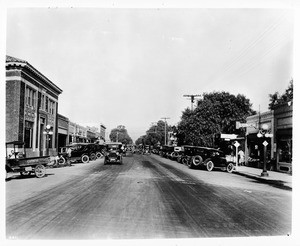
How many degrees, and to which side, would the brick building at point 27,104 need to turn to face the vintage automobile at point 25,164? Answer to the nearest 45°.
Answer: approximately 45° to its right

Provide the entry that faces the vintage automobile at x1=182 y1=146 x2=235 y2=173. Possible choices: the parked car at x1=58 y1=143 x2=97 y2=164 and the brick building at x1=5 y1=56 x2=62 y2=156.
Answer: the brick building

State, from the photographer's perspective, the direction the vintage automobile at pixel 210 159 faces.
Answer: facing away from the viewer and to the right of the viewer
